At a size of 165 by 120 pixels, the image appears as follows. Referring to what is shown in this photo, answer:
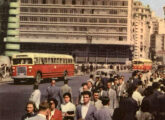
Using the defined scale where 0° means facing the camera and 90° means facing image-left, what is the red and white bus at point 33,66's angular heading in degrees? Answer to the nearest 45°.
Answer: approximately 45°
